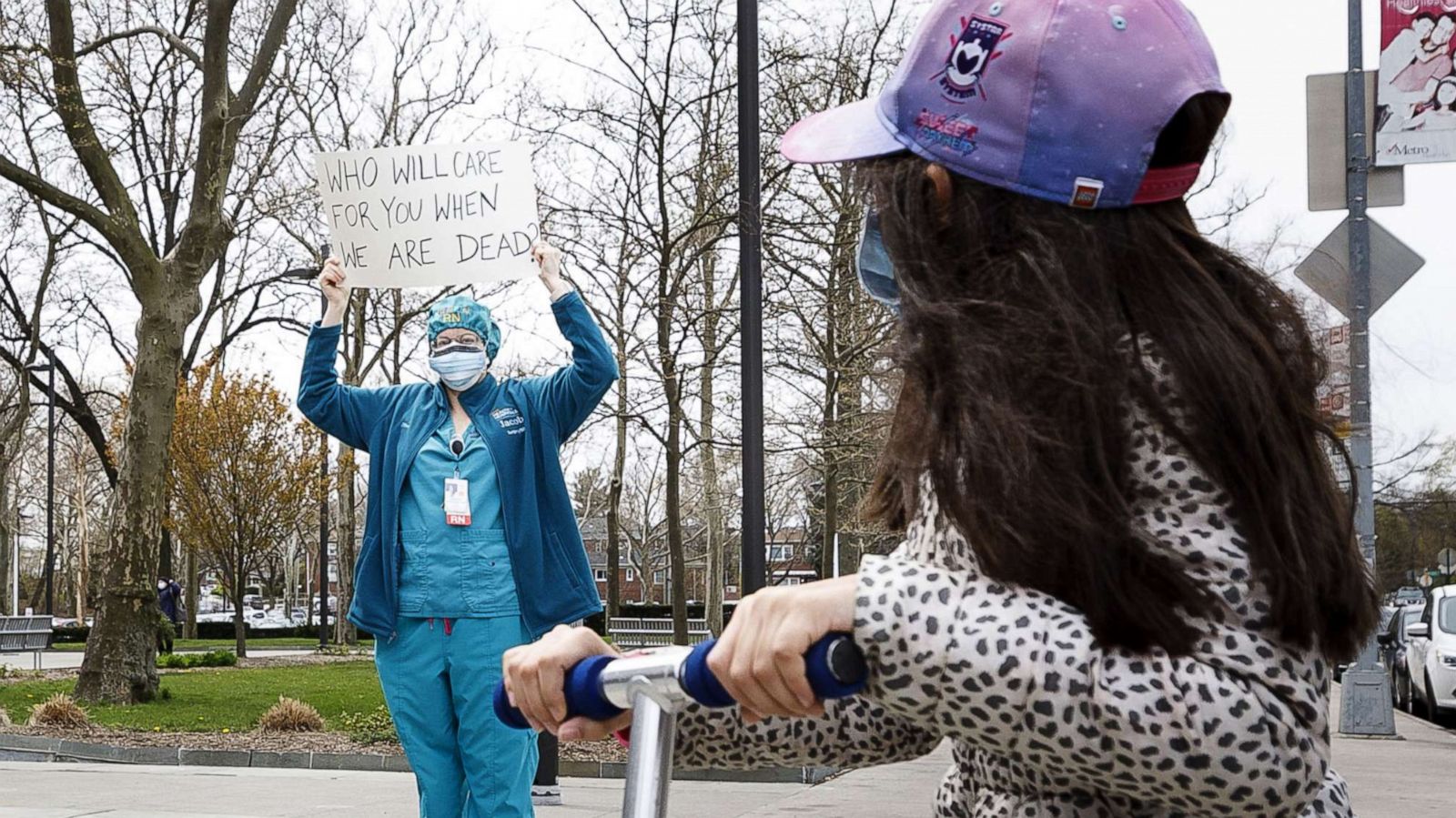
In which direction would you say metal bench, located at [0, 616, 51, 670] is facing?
toward the camera

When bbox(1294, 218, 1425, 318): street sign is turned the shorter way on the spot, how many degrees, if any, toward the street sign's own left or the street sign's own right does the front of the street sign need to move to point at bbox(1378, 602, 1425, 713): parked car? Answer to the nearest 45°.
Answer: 0° — it already faces it

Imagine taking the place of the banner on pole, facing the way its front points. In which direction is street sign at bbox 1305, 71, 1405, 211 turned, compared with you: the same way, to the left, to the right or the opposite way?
the opposite way

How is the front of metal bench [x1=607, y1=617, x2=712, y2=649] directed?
toward the camera

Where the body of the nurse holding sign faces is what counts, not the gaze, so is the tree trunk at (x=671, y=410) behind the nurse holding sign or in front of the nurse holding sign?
behind

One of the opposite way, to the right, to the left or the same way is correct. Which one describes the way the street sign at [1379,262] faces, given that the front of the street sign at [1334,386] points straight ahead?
the opposite way

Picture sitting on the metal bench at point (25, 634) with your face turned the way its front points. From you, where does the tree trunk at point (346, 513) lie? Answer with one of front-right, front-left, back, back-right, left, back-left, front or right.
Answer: back-left

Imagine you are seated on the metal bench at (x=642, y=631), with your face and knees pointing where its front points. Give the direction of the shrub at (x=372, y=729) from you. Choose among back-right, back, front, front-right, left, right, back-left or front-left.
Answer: front

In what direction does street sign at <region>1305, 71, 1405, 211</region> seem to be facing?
away from the camera

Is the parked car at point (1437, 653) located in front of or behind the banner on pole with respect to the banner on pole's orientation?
behind

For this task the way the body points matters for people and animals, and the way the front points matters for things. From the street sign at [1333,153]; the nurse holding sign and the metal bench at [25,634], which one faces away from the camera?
the street sign

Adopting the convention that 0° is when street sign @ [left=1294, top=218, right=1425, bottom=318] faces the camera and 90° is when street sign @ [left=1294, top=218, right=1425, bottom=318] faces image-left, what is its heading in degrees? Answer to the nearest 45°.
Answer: approximately 180°

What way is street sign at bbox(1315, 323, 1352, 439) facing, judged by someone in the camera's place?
facing the viewer

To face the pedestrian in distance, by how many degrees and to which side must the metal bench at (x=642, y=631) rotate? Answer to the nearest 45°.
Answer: approximately 135° to its right

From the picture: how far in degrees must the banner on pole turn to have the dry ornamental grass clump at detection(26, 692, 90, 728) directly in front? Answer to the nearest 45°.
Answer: approximately 90° to its right

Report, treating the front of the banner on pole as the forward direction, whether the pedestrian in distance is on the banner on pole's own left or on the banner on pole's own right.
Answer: on the banner on pole's own right

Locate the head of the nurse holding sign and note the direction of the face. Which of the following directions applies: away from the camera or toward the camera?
toward the camera

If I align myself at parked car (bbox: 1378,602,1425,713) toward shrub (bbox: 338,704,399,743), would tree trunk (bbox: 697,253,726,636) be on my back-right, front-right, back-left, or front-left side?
front-right
